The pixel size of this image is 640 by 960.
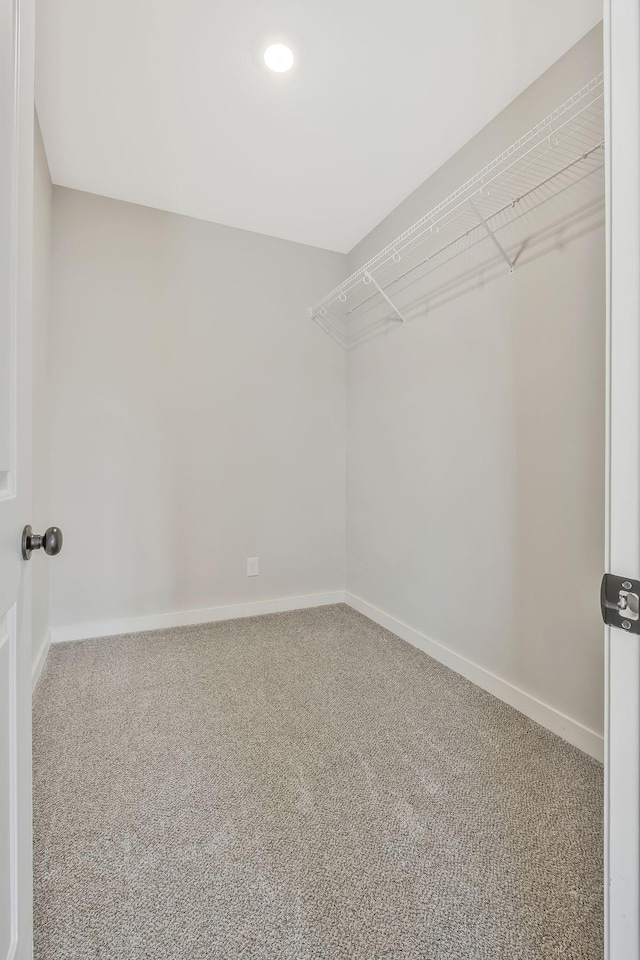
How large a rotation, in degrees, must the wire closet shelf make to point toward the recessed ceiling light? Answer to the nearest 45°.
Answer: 0° — it already faces it

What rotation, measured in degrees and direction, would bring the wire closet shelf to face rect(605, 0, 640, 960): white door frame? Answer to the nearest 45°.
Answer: approximately 45° to its left

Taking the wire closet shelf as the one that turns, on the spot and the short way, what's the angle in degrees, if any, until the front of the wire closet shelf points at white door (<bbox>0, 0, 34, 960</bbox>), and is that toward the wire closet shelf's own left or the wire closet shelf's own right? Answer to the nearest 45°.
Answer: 0° — it already faces it

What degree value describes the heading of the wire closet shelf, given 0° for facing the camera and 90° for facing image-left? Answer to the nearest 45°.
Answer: approximately 45°
